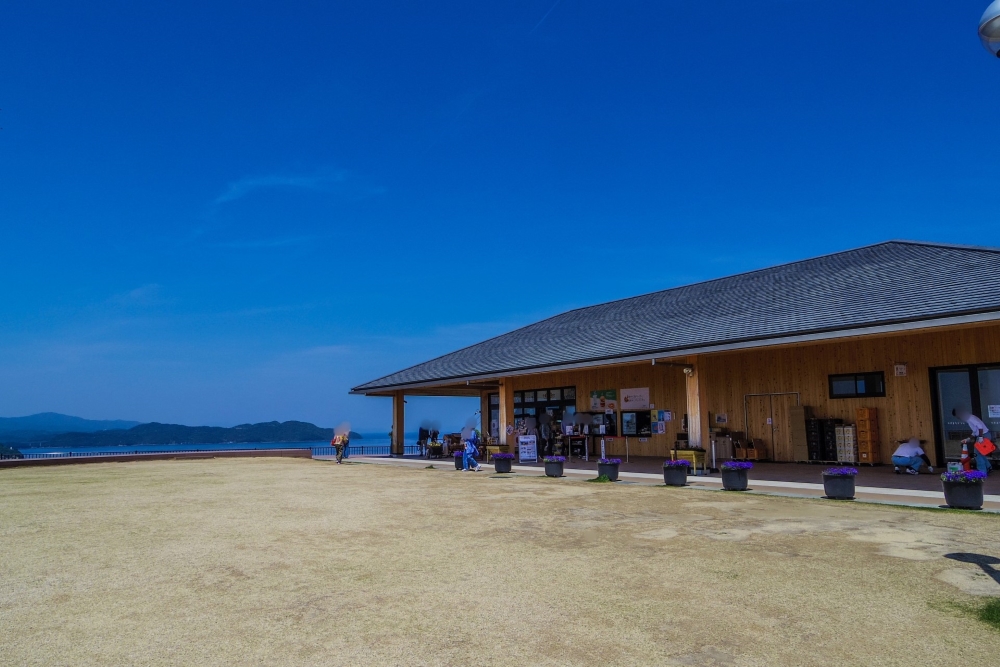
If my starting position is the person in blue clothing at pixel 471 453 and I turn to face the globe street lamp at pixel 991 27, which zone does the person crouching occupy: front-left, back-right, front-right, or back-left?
front-left

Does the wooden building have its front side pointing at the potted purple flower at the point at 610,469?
yes

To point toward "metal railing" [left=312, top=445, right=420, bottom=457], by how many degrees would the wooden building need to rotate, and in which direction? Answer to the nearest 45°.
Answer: approximately 90° to its right

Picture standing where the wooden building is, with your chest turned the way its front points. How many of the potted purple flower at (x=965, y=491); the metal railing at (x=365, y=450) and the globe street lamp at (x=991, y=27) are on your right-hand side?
1

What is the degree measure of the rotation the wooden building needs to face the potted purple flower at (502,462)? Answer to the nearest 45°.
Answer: approximately 45° to its right

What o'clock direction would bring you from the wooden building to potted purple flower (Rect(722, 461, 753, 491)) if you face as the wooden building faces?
The potted purple flower is roughly at 11 o'clock from the wooden building.
